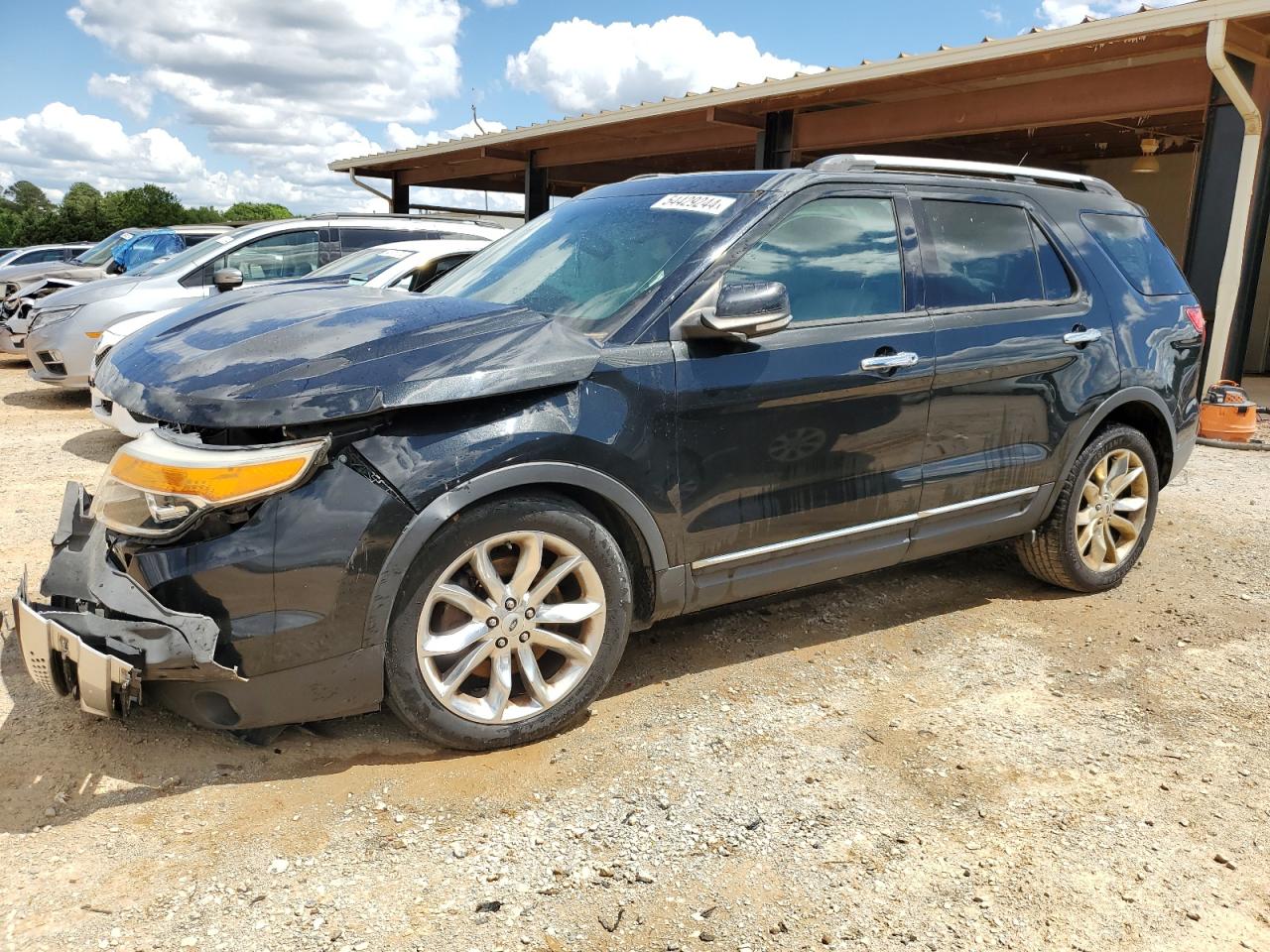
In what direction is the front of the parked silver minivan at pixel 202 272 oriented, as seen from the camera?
facing to the left of the viewer

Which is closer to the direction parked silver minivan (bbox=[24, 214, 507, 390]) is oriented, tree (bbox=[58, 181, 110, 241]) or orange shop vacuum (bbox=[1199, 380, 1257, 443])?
the tree

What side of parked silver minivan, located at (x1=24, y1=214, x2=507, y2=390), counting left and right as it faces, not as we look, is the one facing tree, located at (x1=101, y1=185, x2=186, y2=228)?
right

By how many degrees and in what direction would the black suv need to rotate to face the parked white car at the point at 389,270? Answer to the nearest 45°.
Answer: approximately 135° to its right

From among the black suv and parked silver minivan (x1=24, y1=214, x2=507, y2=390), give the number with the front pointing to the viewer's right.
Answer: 0

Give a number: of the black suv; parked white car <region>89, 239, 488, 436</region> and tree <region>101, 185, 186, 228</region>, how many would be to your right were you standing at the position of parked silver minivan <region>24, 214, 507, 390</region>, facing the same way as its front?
1

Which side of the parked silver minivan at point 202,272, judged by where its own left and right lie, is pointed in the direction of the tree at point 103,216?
right

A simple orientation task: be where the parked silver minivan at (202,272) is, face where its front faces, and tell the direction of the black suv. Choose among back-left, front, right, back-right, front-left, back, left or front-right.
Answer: left

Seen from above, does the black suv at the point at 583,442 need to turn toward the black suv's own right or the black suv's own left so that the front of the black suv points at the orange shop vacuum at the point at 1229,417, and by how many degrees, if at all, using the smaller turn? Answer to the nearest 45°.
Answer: approximately 180°

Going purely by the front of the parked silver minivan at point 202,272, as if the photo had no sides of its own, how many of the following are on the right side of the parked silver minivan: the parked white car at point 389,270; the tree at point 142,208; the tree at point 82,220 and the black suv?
2

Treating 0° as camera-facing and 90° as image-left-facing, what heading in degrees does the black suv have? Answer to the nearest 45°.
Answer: approximately 45°
